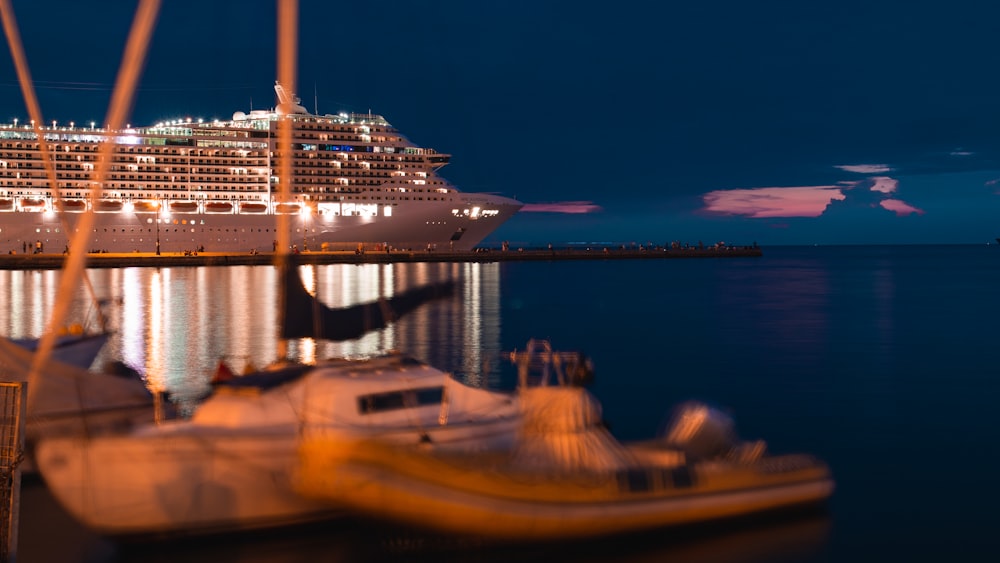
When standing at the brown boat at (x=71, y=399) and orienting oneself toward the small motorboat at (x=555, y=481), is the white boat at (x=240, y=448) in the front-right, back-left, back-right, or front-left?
front-right

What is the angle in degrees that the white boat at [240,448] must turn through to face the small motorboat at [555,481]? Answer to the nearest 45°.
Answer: approximately 135° to its left

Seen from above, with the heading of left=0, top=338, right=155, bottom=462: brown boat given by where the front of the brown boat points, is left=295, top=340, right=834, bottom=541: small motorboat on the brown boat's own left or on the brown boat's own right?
on the brown boat's own left

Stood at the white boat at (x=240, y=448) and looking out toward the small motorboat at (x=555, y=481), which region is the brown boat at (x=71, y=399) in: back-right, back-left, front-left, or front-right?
back-left

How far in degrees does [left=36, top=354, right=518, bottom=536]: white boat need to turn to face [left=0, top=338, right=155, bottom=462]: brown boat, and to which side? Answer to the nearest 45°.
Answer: approximately 90° to its right

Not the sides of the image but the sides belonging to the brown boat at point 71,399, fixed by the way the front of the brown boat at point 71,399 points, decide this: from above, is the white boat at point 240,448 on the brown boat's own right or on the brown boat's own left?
on the brown boat's own left

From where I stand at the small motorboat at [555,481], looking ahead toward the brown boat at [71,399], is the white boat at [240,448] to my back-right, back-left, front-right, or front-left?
front-left

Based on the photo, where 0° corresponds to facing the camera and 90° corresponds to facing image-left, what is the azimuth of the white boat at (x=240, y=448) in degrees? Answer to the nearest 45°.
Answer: approximately 45°

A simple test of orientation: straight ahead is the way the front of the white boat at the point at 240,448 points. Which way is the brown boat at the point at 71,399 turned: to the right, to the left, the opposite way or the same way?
the same way

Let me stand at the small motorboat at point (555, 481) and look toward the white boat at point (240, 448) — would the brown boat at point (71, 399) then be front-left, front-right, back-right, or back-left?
front-right
